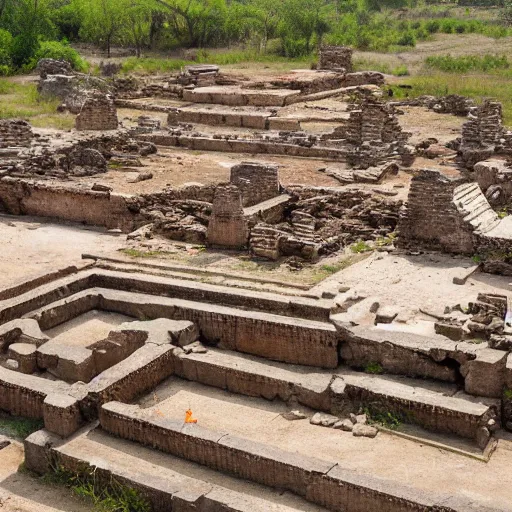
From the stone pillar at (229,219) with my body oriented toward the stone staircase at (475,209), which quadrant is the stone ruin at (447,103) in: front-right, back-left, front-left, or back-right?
front-left

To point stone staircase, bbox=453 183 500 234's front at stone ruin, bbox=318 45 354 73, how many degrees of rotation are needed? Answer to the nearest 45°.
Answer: approximately 135° to its left

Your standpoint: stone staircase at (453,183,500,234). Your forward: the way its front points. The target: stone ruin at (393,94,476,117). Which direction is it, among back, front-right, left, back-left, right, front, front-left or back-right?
back-left

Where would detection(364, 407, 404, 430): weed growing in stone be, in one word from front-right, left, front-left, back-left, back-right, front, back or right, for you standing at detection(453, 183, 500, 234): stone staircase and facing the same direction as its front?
front-right

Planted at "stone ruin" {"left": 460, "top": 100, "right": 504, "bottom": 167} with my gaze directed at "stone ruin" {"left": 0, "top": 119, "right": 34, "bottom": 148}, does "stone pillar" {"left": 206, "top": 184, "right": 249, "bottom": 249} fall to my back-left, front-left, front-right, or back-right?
front-left

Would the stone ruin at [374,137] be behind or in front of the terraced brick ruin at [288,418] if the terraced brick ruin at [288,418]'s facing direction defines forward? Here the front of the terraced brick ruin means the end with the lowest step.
behind
